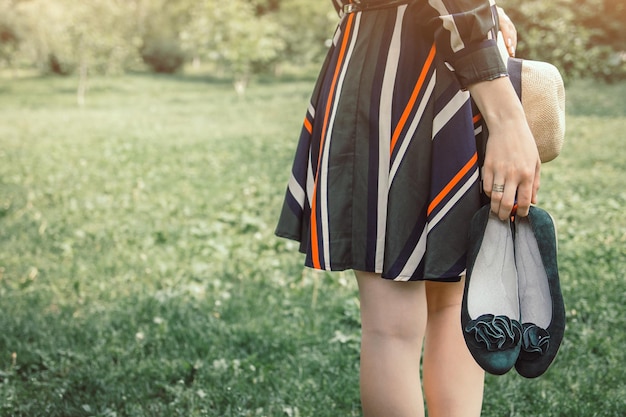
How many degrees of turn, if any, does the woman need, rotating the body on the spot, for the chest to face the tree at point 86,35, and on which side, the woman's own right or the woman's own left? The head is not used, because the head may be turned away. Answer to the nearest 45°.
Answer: approximately 90° to the woman's own right

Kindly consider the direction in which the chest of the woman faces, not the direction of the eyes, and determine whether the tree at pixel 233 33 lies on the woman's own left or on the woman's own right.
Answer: on the woman's own right

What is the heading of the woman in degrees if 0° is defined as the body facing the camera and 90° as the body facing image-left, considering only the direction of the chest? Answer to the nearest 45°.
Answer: approximately 45°
